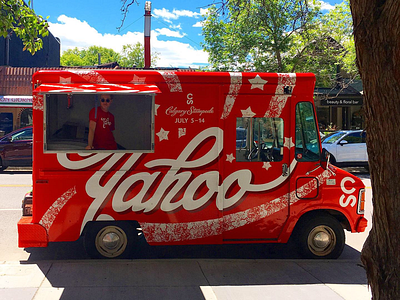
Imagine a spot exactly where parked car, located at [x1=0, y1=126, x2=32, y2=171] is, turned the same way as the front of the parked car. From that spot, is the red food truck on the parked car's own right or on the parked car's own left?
on the parked car's own left

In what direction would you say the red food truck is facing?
to the viewer's right

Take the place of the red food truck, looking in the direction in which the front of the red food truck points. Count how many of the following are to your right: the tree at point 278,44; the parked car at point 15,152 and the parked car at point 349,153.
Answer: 0

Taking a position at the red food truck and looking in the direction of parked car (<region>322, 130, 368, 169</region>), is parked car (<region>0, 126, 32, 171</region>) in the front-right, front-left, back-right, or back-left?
front-left

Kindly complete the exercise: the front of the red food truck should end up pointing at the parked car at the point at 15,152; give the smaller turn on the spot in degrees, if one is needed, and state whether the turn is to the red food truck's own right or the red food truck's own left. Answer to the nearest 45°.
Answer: approximately 135° to the red food truck's own left

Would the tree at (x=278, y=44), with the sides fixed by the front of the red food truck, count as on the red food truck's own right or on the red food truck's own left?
on the red food truck's own left

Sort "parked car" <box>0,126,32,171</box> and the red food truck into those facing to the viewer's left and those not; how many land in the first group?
1

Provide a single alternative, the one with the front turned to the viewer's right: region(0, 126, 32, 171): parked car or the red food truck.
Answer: the red food truck

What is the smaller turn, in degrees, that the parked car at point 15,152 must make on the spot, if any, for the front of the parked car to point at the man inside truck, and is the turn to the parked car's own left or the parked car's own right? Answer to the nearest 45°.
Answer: approximately 90° to the parked car's own left

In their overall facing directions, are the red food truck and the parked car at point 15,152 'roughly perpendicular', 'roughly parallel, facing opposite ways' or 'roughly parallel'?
roughly parallel, facing opposite ways

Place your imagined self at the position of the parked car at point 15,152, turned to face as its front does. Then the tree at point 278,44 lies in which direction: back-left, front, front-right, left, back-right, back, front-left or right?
back

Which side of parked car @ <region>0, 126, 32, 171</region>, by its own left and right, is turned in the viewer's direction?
left

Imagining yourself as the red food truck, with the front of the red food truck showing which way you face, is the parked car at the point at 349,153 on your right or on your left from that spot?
on your left

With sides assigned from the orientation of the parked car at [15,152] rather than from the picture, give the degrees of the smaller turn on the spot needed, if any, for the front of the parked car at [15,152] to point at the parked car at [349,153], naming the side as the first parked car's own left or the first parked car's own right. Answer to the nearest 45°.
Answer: approximately 180°
